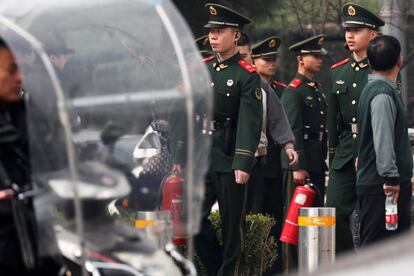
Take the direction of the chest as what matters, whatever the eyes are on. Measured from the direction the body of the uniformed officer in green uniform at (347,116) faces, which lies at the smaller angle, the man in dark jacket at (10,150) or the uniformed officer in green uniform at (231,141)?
the man in dark jacket

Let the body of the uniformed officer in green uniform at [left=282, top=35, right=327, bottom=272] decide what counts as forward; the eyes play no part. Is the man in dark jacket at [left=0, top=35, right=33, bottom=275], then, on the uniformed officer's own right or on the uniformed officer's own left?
on the uniformed officer's own right

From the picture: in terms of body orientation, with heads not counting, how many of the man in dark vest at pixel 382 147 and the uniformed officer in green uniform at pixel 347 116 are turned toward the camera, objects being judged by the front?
1

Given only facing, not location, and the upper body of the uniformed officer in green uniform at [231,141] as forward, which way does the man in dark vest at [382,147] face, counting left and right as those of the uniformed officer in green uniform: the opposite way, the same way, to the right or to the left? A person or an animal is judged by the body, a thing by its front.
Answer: the opposite way

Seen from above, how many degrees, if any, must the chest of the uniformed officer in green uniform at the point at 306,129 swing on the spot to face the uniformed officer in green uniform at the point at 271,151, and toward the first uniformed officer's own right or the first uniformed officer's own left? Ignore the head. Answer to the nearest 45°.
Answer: approximately 135° to the first uniformed officer's own right

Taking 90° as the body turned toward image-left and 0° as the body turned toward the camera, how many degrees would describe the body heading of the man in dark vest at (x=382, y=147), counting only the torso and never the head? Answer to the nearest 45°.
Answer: approximately 225°

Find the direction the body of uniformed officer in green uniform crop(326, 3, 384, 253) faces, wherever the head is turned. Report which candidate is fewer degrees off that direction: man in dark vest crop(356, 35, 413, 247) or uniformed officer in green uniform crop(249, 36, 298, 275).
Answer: the man in dark vest
